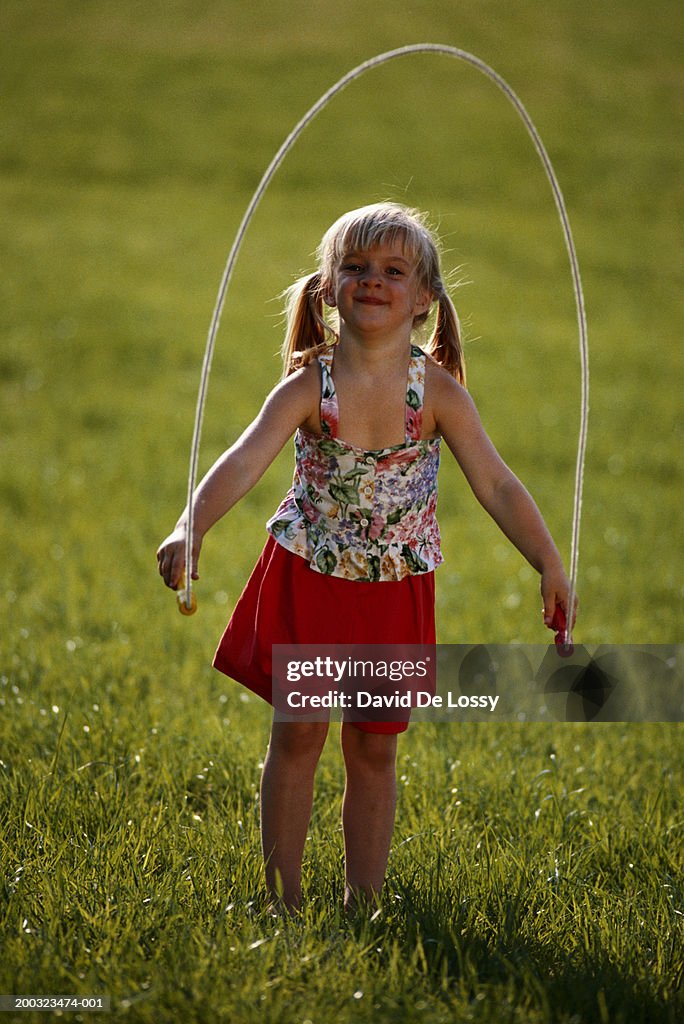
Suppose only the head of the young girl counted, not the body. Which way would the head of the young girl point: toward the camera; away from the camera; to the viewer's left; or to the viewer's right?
toward the camera

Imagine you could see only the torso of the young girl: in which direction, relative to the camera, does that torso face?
toward the camera
